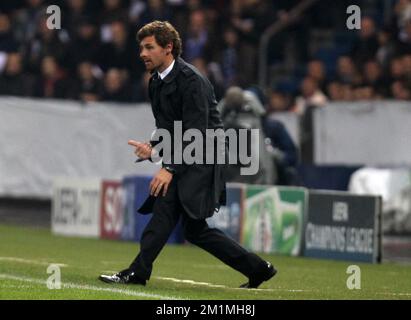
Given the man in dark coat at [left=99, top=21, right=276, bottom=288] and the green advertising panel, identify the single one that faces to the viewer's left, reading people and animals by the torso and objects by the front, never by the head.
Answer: the man in dark coat

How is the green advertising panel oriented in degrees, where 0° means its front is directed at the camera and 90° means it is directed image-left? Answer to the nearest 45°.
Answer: approximately 0°

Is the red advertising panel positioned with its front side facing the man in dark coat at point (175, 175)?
yes

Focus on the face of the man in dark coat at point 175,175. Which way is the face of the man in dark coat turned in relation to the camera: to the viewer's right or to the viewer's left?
to the viewer's left

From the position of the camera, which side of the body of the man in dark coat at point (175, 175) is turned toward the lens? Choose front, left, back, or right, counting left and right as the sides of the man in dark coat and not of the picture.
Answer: left

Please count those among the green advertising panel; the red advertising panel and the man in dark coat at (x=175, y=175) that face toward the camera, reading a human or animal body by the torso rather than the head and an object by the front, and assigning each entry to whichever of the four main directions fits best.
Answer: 2

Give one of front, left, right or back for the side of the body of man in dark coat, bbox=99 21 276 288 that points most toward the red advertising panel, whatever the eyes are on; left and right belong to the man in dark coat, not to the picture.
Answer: right

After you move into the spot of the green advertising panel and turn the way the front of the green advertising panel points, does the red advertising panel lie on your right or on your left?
on your right

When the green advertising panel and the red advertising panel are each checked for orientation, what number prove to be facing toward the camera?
2
